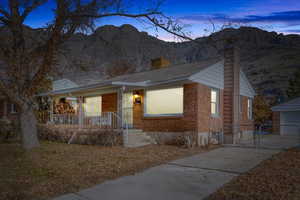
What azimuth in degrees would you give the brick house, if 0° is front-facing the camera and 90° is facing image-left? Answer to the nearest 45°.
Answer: approximately 45°

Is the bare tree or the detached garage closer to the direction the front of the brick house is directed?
the bare tree

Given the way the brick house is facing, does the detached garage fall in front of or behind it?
behind

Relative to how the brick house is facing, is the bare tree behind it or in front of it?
in front
